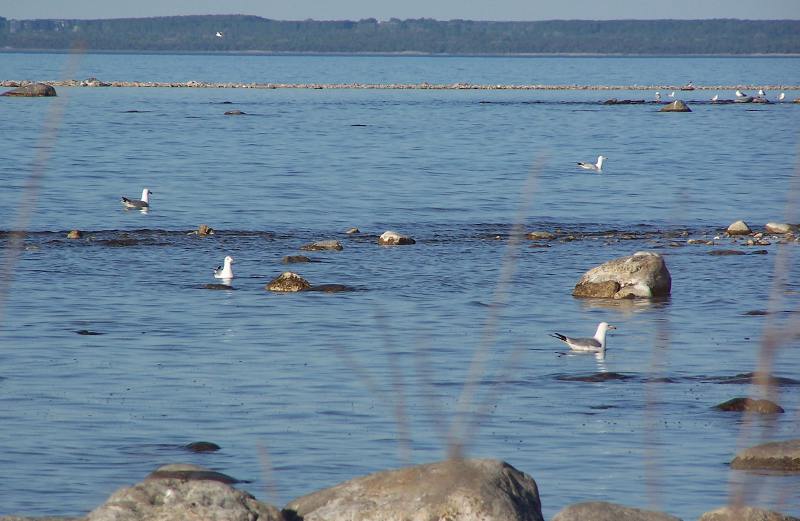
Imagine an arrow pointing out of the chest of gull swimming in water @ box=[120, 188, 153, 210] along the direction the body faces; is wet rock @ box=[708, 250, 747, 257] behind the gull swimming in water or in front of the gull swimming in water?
in front

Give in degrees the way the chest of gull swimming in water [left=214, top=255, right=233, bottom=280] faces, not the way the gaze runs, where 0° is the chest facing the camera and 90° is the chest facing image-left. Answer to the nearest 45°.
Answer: approximately 315°

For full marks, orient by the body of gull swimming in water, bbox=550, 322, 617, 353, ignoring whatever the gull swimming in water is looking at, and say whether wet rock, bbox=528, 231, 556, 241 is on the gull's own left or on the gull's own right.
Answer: on the gull's own left

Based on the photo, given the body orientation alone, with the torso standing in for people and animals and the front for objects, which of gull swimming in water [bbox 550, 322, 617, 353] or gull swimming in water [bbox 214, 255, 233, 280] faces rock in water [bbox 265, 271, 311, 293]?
gull swimming in water [bbox 214, 255, 233, 280]

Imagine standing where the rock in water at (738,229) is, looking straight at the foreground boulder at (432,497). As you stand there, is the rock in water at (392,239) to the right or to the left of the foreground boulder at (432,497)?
right

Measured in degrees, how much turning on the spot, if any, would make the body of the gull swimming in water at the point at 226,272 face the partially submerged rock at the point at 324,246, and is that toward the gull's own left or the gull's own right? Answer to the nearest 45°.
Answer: approximately 90° to the gull's own left

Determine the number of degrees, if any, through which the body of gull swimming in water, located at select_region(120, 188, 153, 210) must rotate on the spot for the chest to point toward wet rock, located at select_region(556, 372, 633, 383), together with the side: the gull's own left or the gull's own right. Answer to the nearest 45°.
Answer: approximately 90° to the gull's own right

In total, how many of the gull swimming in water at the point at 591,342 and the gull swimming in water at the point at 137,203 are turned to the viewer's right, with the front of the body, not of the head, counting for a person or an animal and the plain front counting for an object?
2

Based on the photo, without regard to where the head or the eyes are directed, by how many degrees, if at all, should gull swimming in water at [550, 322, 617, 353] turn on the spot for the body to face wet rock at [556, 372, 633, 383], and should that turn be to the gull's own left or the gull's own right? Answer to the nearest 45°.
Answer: approximately 90° to the gull's own right

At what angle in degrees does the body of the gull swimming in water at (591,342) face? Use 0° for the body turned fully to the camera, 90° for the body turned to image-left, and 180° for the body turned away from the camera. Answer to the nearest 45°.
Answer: approximately 270°

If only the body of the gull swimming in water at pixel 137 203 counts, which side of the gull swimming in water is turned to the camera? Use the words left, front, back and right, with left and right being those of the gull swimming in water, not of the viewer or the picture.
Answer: right

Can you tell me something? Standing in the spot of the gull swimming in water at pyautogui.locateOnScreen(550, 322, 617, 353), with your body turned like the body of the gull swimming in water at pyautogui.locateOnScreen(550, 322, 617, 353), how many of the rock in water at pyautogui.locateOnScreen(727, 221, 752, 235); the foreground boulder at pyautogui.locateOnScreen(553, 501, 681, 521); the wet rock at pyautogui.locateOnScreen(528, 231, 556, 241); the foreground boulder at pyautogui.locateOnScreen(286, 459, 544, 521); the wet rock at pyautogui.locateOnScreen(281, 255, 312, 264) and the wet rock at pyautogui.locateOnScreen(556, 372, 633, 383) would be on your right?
3

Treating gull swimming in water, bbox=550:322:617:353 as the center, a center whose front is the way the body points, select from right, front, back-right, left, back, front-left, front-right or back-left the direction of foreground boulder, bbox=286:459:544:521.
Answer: right
